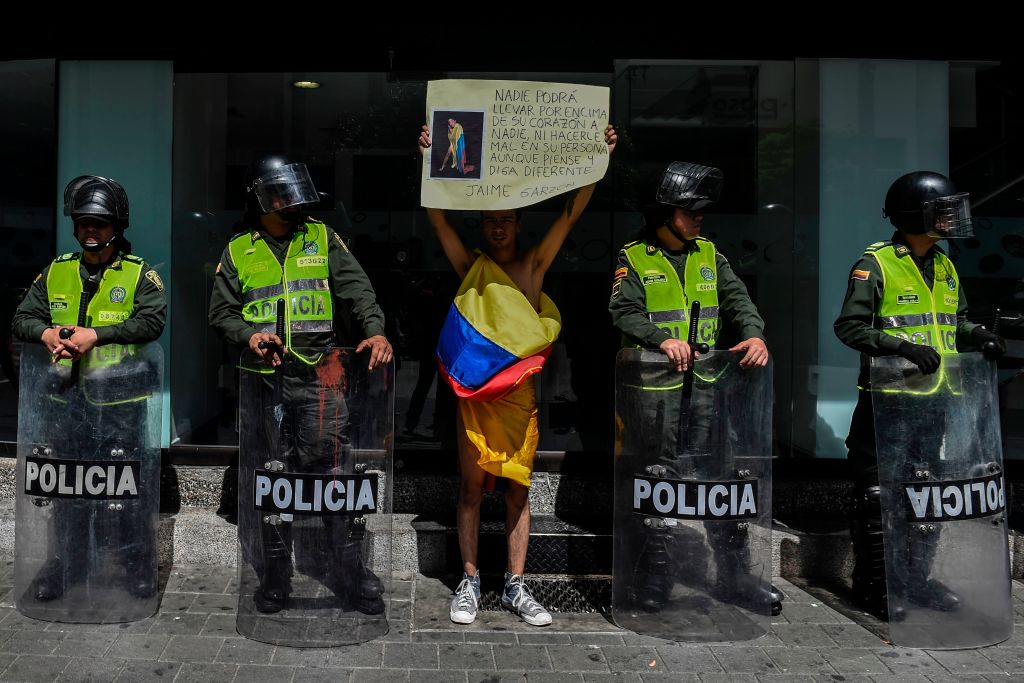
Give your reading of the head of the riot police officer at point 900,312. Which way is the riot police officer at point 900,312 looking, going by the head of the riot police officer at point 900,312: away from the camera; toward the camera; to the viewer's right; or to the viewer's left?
to the viewer's right

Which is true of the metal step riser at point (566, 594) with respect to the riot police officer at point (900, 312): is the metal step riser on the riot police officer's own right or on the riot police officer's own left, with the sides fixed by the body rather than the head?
on the riot police officer's own right

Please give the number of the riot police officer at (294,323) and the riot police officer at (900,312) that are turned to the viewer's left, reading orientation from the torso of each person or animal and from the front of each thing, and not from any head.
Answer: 0

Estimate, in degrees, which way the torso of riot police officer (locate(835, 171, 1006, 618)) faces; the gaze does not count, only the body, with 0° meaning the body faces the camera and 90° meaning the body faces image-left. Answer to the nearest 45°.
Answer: approximately 315°

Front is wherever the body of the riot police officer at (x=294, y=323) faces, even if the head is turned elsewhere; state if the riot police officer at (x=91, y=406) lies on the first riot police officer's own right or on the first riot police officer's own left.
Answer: on the first riot police officer's own right

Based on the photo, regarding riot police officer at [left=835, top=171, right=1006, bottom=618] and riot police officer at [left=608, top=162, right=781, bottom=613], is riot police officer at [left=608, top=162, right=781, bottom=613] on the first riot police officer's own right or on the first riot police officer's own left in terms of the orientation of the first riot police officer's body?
on the first riot police officer's own right

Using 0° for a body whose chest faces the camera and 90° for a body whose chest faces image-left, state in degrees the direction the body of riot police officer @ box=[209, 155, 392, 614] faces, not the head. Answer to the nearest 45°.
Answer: approximately 0°
